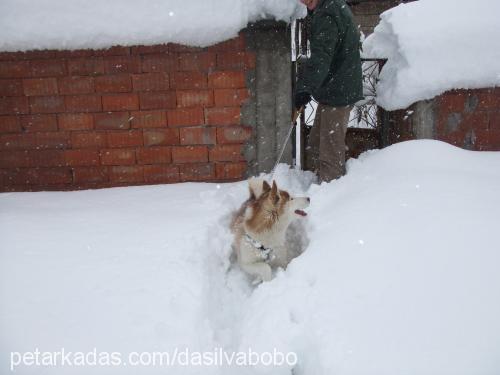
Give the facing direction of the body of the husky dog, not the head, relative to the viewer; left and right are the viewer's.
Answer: facing the viewer and to the right of the viewer

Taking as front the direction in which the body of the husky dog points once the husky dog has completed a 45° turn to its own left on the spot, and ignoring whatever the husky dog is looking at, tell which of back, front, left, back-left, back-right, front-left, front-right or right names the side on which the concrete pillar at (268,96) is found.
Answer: left

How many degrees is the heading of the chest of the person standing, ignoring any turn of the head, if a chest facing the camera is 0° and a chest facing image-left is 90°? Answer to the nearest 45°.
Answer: approximately 90°
